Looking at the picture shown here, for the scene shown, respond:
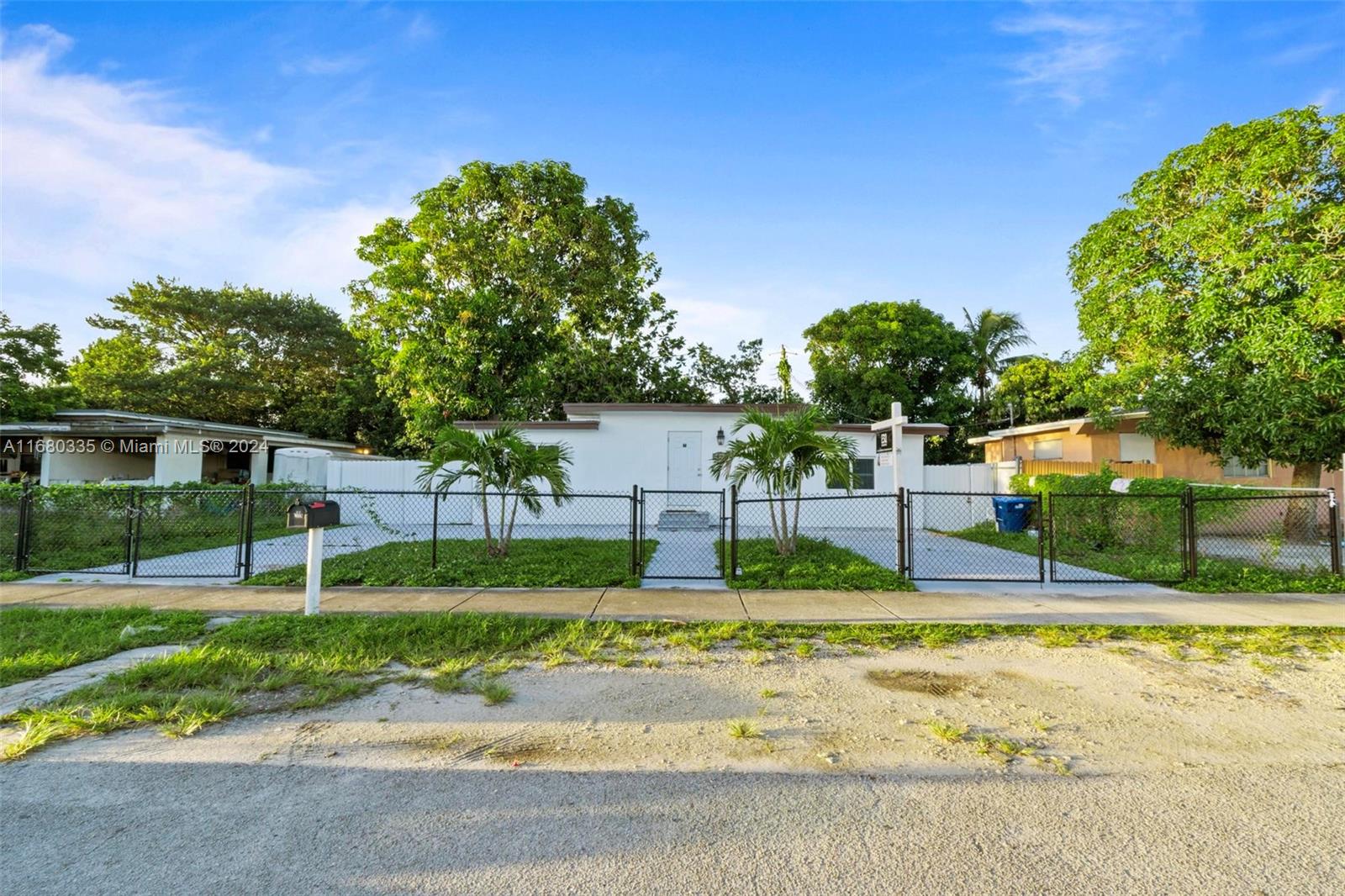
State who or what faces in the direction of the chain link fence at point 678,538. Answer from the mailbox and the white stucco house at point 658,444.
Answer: the white stucco house

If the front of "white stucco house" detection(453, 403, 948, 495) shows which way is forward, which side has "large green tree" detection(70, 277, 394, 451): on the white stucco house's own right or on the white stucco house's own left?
on the white stucco house's own right

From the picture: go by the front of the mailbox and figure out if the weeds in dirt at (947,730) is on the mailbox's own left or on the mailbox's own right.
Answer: on the mailbox's own left

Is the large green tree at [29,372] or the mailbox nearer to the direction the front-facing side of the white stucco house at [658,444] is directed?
the mailbox

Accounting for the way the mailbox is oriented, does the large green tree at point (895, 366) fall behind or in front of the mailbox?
behind

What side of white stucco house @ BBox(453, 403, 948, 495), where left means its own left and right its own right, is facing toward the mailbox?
front

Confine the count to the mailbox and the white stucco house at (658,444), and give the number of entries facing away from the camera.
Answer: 0

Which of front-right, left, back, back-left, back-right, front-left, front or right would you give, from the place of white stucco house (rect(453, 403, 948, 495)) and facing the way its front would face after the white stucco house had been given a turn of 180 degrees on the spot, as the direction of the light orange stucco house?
right

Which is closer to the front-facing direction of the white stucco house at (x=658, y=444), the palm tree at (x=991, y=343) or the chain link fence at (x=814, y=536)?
the chain link fence

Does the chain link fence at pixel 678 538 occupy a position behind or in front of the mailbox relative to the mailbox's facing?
behind

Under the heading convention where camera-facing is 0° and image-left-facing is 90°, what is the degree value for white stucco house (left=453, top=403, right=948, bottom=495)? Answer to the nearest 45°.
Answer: approximately 0°

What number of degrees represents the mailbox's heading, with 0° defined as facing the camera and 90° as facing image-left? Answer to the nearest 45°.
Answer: approximately 45°

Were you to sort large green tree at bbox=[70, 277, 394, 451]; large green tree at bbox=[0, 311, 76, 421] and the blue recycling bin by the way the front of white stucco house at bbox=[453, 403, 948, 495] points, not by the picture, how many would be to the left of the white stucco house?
1
